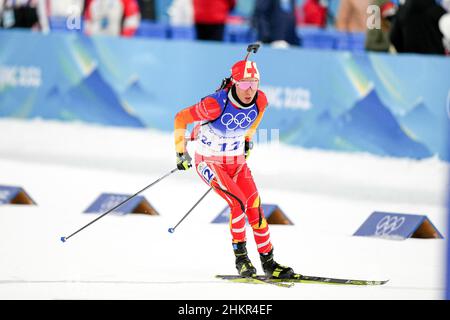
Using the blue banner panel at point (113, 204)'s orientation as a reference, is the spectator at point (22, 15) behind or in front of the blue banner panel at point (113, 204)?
behind

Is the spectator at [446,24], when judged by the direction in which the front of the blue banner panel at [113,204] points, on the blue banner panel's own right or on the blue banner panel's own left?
on the blue banner panel's own left

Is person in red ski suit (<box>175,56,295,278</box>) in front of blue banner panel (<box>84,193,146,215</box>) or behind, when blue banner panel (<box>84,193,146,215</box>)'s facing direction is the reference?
in front

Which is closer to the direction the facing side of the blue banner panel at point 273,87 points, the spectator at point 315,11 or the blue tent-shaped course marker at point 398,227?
the blue tent-shaped course marker

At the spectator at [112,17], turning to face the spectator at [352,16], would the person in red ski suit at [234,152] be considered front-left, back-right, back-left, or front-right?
front-right

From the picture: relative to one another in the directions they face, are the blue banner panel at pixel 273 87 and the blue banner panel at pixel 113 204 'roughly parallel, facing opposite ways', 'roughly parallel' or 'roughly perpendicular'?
roughly parallel

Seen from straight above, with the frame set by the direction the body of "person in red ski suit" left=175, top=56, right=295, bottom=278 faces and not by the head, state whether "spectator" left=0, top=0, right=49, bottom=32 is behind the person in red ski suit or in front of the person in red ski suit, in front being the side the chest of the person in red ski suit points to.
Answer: behind

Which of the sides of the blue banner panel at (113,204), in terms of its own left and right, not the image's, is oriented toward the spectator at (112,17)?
back

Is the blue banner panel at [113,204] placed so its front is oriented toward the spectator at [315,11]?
no

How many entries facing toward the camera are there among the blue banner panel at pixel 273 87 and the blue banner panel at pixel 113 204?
2

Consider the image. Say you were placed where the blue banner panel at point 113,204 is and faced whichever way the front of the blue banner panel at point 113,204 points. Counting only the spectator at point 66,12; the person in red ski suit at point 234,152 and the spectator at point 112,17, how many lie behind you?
2

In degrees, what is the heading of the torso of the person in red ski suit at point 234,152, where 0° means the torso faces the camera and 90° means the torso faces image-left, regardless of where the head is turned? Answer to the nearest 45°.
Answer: approximately 315°

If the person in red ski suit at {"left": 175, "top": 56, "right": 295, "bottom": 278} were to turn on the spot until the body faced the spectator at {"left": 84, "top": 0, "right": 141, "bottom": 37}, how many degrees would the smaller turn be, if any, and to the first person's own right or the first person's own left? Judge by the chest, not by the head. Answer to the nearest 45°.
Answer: approximately 135° to the first person's own left

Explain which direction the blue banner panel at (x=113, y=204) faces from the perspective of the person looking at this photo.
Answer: facing the viewer

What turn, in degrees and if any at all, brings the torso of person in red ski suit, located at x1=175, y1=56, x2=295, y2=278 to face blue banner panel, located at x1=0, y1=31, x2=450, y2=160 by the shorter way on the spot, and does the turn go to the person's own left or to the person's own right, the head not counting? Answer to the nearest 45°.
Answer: approximately 135° to the person's own left
